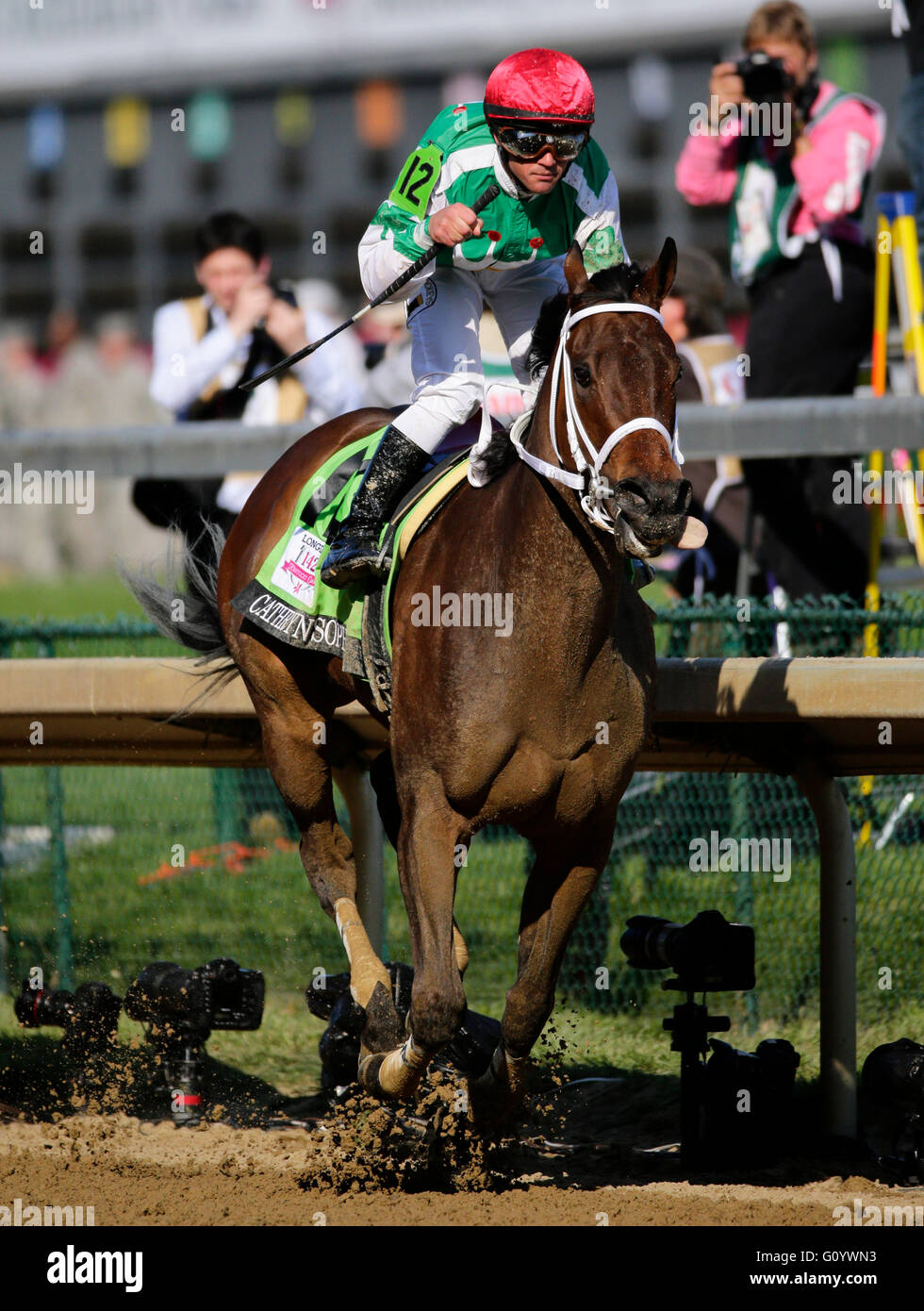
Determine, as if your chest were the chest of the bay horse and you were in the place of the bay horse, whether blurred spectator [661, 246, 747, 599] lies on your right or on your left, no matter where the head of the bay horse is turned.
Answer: on your left

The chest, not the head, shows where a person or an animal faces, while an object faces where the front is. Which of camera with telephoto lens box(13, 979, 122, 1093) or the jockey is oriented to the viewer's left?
the camera with telephoto lens

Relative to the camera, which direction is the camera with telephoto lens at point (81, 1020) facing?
to the viewer's left

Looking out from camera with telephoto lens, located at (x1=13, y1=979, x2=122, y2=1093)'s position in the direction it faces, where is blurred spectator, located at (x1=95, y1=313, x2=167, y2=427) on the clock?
The blurred spectator is roughly at 3 o'clock from the camera with telephoto lens.

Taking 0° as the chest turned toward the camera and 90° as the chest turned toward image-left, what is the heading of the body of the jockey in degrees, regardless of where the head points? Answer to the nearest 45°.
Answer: approximately 315°

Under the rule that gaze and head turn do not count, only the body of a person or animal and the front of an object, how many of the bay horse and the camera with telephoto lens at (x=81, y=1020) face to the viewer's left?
1

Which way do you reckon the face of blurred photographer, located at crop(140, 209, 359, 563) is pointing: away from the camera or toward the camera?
toward the camera

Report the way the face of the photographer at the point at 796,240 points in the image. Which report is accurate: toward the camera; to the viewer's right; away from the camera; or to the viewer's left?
toward the camera

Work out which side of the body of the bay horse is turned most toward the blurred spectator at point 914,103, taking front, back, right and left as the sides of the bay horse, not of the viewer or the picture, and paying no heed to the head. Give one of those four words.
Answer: left

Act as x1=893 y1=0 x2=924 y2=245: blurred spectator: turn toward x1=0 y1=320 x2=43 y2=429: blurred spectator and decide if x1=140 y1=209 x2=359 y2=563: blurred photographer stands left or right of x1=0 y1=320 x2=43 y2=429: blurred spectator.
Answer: left

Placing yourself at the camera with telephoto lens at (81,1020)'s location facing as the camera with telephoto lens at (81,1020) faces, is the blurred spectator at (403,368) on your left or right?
on your right

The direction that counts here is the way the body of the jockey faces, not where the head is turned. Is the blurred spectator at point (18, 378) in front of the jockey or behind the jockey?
behind

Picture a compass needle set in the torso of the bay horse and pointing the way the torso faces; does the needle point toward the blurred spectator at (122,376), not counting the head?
no

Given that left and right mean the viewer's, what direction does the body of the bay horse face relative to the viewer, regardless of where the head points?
facing the viewer and to the right of the viewer

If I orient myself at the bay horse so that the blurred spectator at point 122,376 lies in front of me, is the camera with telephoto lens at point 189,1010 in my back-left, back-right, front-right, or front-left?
front-left
